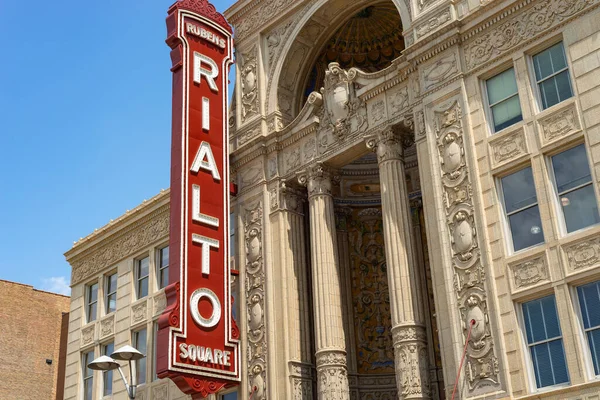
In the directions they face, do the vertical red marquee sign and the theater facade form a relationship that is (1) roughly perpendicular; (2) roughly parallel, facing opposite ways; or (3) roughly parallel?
roughly perpendicular

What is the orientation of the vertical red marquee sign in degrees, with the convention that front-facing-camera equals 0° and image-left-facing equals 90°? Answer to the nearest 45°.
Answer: approximately 315°

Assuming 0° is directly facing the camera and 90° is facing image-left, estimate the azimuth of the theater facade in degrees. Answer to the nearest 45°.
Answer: approximately 45°
